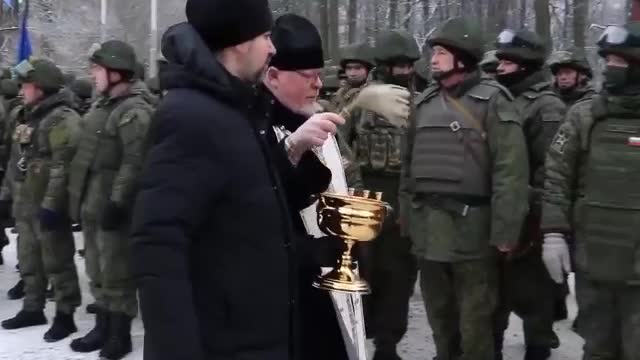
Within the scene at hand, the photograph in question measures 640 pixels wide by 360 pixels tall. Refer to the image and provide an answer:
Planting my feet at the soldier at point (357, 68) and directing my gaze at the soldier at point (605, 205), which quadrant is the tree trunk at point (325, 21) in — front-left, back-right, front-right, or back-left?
back-left

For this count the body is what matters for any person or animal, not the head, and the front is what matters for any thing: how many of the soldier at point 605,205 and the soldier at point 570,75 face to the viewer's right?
0

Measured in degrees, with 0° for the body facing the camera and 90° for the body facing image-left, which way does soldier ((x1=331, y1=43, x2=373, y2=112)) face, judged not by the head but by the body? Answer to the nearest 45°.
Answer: approximately 45°

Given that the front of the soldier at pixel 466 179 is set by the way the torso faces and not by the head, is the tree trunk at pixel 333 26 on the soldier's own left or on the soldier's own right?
on the soldier's own right

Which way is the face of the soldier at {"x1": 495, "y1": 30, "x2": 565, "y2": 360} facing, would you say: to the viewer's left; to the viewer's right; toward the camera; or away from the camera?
to the viewer's left

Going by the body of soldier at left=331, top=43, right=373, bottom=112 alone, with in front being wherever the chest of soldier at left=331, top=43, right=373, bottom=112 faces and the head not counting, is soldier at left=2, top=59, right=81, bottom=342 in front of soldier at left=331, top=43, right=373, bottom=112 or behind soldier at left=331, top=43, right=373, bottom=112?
in front
